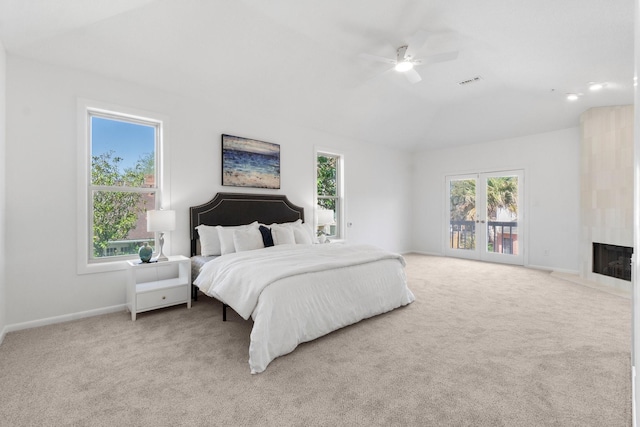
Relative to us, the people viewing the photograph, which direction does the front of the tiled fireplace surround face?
facing the viewer and to the left of the viewer

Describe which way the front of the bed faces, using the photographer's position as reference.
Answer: facing the viewer and to the right of the viewer

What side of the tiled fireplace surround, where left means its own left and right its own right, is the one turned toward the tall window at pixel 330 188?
front

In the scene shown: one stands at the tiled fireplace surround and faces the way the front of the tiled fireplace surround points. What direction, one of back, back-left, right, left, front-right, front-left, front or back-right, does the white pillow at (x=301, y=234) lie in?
front

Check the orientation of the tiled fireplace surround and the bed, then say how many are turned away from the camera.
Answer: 0

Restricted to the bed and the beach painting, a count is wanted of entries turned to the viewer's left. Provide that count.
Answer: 0

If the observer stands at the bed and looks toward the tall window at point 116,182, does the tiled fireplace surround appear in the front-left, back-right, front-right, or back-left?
back-right

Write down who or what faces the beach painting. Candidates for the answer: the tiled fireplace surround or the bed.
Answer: the tiled fireplace surround

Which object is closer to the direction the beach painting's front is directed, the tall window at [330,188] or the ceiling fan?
the ceiling fan

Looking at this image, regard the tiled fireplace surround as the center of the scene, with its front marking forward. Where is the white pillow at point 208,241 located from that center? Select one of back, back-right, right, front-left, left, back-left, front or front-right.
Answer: front

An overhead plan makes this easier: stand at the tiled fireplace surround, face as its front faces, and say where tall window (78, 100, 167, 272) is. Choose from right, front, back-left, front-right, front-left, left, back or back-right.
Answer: front

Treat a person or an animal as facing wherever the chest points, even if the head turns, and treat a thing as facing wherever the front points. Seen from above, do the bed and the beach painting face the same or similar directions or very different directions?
same or similar directions

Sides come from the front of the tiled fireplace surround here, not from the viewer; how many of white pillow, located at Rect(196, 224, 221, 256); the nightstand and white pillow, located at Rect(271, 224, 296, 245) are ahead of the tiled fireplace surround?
3

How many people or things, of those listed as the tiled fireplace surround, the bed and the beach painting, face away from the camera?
0
